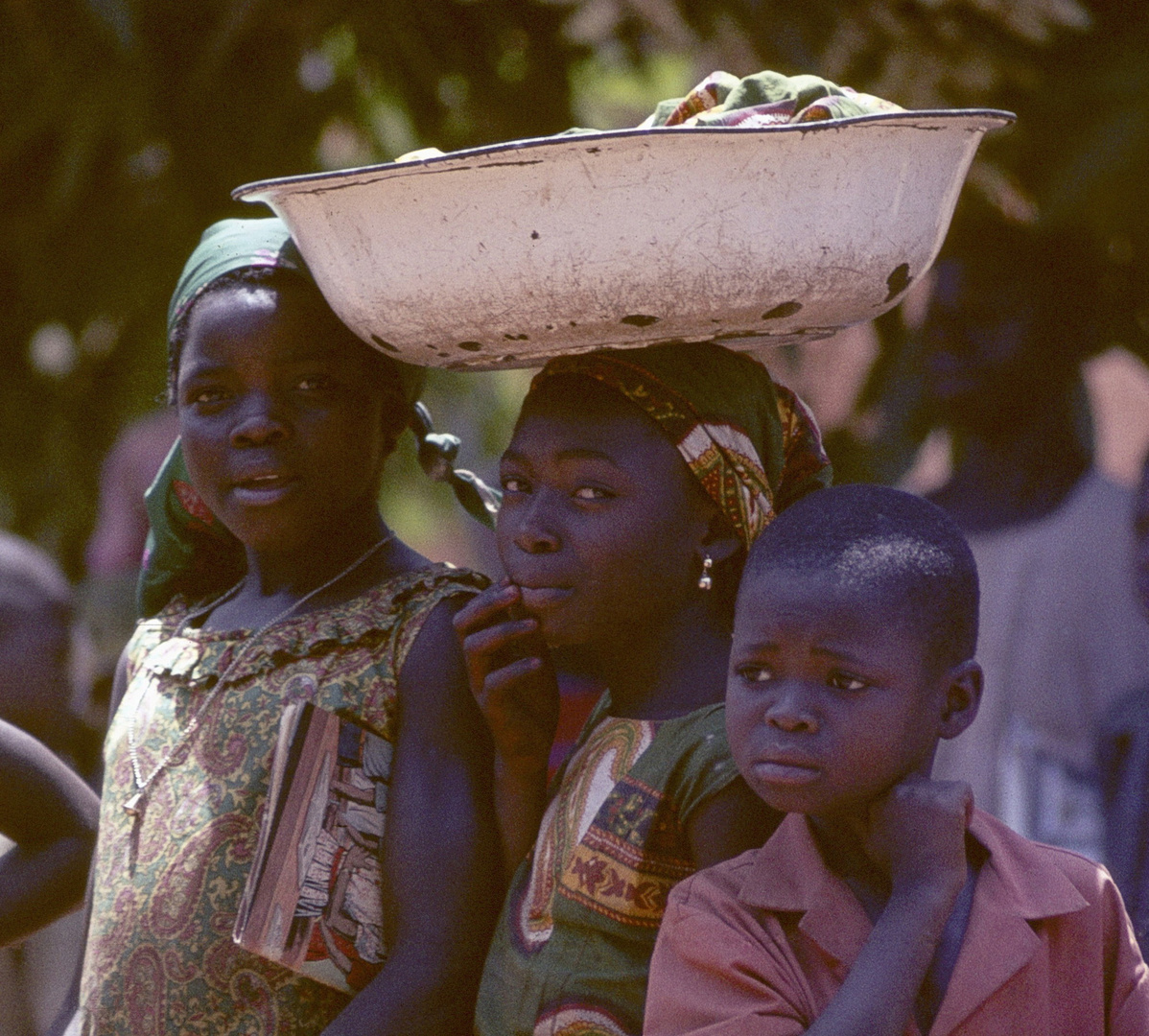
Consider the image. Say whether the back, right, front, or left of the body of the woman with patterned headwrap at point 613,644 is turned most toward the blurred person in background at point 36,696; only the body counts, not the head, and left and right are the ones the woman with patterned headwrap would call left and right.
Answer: right

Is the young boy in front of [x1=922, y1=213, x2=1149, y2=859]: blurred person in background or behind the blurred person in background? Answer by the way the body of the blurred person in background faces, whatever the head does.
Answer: in front

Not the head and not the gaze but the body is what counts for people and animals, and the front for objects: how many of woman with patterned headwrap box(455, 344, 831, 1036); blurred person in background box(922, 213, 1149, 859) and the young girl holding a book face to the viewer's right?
0

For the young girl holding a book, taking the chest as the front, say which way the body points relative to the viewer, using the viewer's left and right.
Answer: facing the viewer and to the left of the viewer

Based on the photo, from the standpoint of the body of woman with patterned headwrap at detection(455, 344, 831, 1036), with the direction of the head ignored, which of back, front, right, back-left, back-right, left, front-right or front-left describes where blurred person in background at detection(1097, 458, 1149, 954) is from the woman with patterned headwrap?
back

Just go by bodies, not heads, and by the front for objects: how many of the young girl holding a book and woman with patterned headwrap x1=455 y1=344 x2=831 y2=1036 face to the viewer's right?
0

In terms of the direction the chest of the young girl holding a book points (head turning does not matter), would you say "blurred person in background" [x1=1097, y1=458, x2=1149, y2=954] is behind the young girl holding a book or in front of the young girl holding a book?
behind

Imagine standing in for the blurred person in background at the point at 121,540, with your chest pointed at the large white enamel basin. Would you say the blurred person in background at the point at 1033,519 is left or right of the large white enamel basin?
left

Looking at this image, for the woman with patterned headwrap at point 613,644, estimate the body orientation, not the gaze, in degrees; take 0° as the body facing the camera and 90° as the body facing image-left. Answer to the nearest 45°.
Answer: approximately 45°

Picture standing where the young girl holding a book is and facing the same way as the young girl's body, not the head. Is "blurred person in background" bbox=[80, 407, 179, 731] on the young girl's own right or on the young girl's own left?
on the young girl's own right

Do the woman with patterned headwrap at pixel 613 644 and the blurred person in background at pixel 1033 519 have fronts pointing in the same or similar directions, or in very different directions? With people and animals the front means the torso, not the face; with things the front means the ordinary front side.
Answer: same or similar directions
